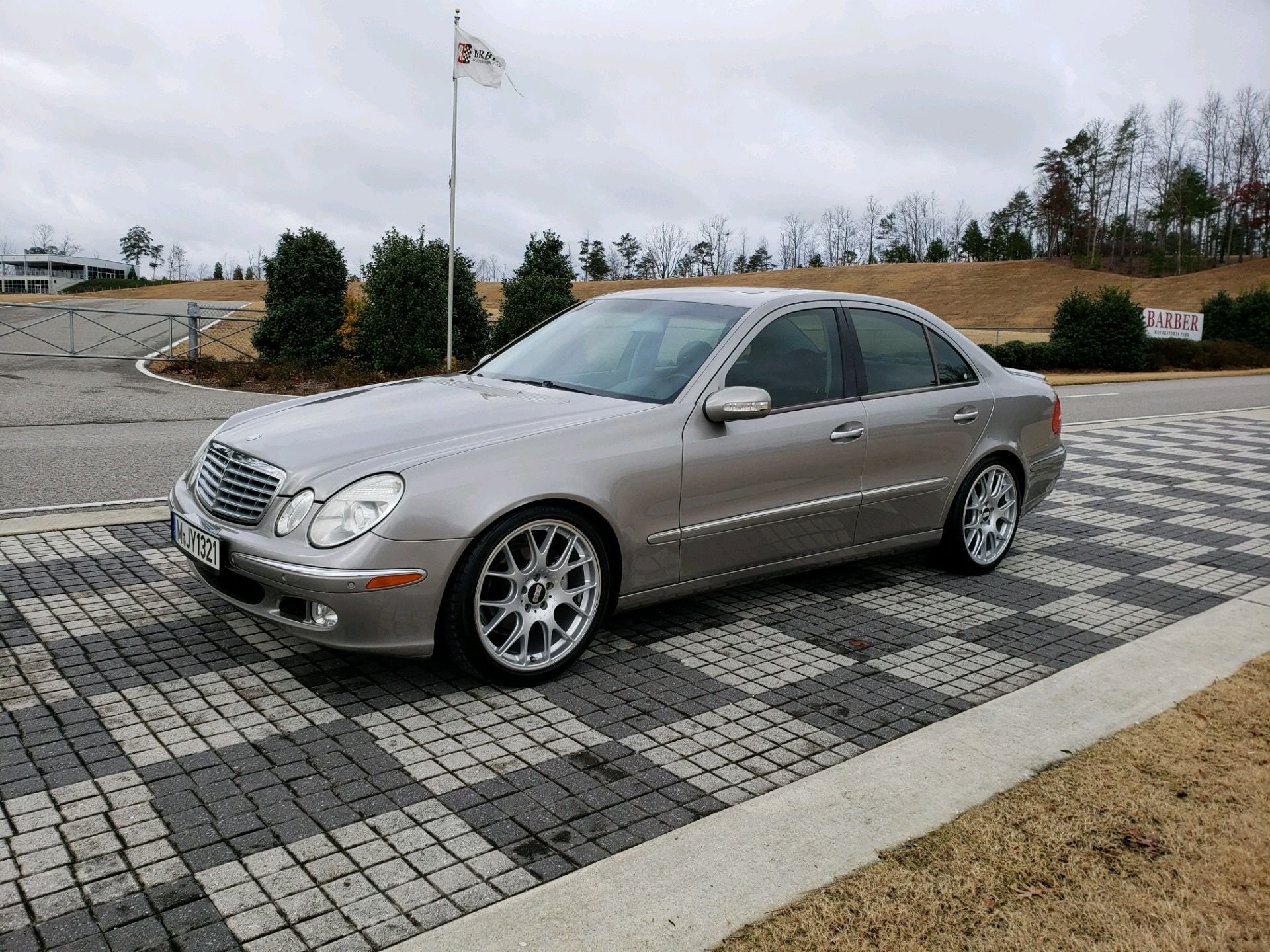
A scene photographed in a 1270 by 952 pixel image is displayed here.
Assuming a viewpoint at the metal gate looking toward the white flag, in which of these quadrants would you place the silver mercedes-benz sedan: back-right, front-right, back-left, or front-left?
front-right

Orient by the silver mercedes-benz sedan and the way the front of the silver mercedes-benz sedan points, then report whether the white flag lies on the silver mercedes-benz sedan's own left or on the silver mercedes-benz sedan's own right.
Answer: on the silver mercedes-benz sedan's own right

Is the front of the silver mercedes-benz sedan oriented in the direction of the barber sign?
no

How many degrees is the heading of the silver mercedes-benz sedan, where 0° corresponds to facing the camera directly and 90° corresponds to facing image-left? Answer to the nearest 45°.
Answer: approximately 45°

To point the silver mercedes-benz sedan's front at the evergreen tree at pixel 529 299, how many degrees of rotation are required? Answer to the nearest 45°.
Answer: approximately 135° to its right

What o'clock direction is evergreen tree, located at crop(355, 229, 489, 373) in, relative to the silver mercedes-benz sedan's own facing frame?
The evergreen tree is roughly at 4 o'clock from the silver mercedes-benz sedan.

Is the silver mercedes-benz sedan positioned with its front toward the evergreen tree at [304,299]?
no

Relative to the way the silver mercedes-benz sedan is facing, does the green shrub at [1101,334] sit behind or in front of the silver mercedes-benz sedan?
behind

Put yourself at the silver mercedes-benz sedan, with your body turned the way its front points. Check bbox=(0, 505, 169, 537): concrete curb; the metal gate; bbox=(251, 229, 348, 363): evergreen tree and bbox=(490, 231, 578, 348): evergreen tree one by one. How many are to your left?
0

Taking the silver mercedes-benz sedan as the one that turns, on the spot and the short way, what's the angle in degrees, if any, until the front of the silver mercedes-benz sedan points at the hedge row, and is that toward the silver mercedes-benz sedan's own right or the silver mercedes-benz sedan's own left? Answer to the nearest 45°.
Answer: approximately 180°

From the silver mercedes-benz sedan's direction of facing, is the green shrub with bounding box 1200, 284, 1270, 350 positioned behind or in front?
behind

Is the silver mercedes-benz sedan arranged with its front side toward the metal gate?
no
